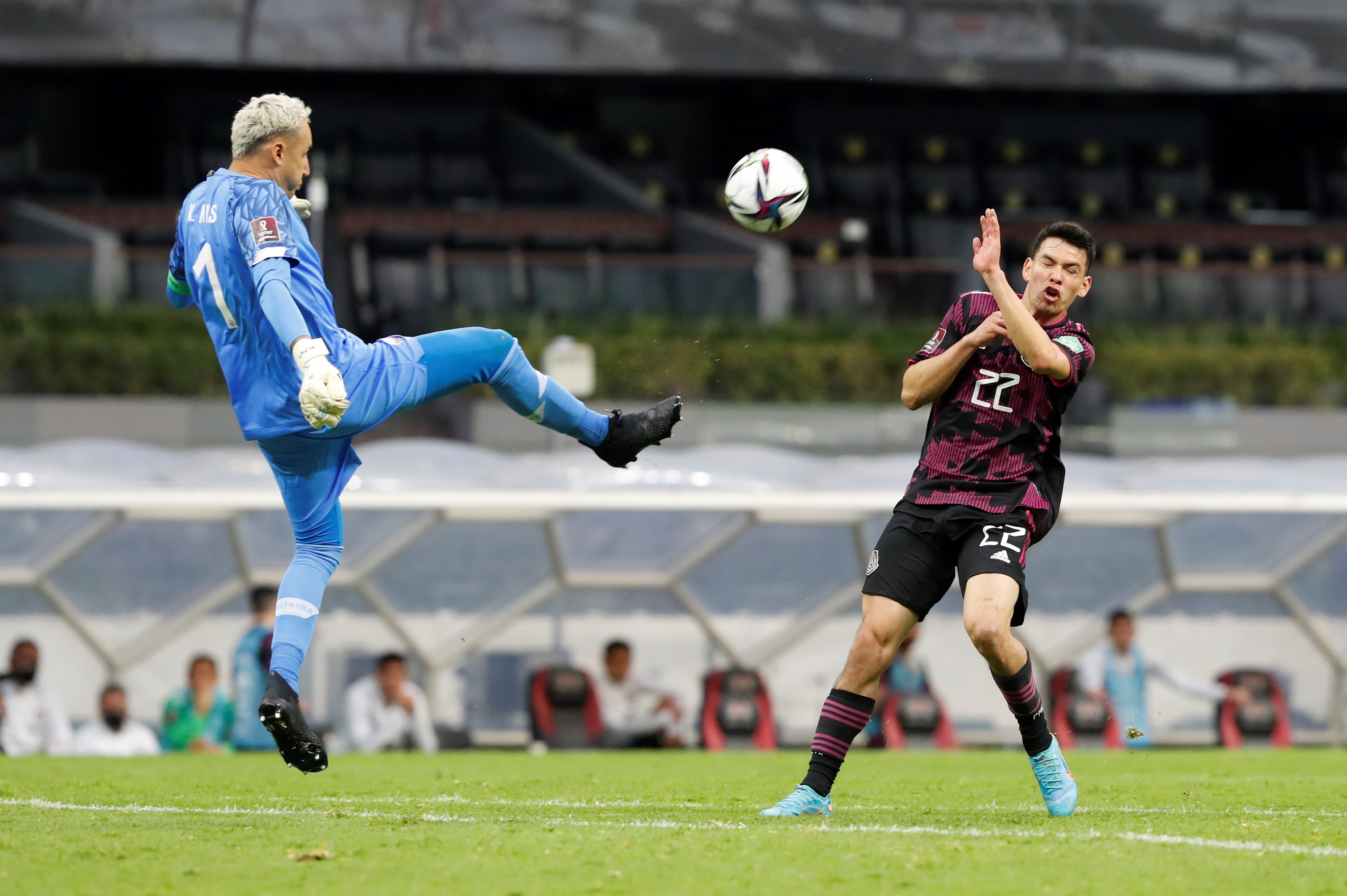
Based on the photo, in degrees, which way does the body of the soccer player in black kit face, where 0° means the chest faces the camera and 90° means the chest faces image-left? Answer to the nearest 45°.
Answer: approximately 0°

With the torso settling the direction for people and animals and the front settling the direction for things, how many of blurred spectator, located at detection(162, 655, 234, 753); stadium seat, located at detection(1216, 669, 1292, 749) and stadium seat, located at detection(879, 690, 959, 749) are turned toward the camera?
3

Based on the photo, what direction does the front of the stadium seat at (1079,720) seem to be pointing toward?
toward the camera

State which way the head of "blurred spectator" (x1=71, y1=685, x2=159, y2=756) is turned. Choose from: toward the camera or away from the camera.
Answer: toward the camera

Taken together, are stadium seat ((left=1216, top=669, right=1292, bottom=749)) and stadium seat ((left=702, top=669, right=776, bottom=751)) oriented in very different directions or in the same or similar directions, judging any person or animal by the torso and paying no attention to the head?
same or similar directions

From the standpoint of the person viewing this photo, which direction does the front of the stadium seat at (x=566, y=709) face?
facing the viewer

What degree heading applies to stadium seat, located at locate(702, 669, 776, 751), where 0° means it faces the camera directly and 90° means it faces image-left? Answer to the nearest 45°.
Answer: approximately 0°

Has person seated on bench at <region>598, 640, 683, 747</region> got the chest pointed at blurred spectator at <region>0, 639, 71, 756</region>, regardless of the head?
no

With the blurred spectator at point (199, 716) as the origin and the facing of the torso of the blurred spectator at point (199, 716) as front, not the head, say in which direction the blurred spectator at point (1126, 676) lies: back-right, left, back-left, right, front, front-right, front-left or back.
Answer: left

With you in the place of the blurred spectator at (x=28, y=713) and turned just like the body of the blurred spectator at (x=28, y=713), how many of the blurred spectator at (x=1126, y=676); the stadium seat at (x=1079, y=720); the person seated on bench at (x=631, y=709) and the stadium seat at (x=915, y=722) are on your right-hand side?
0

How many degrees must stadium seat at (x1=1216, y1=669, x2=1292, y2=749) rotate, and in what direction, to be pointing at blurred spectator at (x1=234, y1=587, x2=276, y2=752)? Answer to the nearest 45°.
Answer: approximately 45° to its right

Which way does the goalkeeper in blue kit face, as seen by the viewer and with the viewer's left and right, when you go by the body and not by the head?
facing away from the viewer and to the right of the viewer

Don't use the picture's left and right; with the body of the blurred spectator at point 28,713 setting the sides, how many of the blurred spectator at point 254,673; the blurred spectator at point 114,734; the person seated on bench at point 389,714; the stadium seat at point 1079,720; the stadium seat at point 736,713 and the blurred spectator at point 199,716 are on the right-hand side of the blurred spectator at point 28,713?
0

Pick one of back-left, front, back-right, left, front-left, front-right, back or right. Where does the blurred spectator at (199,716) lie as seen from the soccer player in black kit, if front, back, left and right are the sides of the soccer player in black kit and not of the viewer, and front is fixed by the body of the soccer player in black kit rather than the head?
back-right
